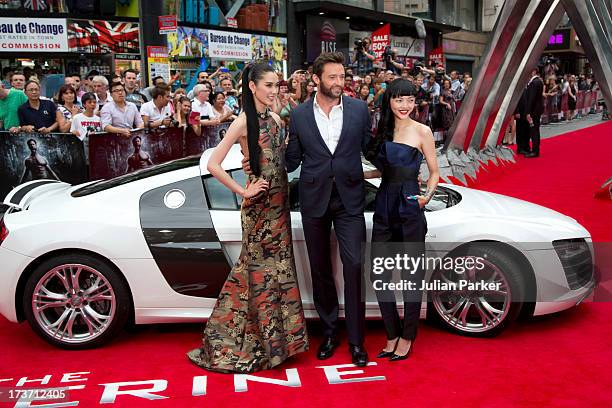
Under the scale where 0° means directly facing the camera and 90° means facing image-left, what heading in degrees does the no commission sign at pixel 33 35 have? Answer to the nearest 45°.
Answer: approximately 0°

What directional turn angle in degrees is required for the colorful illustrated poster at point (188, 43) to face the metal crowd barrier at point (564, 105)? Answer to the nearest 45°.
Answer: approximately 90° to its left

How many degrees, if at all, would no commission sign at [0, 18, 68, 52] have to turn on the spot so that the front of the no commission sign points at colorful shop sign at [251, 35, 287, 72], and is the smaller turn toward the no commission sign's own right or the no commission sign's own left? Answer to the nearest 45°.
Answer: approximately 135° to the no commission sign's own left

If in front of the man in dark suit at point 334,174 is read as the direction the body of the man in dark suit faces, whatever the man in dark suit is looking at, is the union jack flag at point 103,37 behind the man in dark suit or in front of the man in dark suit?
behind

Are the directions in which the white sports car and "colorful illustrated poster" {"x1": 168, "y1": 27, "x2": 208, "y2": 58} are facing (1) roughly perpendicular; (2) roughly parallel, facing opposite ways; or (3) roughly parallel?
roughly perpendicular

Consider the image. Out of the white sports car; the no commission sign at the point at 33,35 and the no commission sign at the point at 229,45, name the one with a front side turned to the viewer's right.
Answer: the white sports car

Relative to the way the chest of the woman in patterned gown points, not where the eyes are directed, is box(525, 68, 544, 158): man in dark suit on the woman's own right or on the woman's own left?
on the woman's own left

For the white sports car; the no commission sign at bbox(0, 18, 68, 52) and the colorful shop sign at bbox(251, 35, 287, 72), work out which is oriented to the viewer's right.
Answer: the white sports car

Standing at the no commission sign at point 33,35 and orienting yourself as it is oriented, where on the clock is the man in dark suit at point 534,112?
The man in dark suit is roughly at 10 o'clock from the no commission sign.

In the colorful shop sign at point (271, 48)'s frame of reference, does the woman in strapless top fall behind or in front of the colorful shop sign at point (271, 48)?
in front

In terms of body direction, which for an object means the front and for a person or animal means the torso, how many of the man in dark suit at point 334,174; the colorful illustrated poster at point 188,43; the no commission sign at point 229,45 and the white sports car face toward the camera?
3
